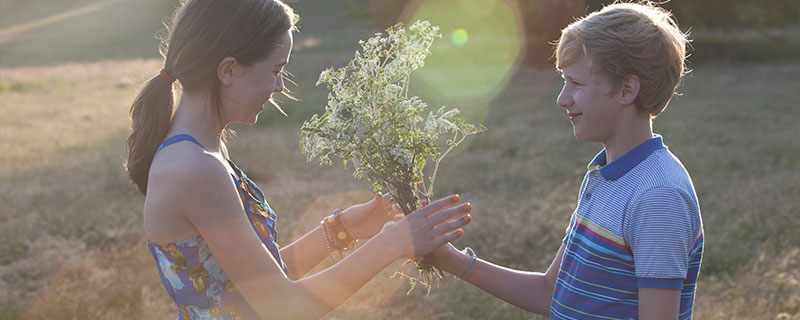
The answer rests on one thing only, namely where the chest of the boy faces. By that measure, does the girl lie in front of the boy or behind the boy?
in front

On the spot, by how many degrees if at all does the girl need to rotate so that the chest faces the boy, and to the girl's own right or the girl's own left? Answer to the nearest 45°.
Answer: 0° — they already face them

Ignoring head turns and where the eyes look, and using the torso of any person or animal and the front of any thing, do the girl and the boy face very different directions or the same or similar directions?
very different directions

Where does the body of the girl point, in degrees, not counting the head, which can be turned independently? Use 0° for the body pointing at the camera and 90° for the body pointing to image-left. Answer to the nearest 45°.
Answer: approximately 270°

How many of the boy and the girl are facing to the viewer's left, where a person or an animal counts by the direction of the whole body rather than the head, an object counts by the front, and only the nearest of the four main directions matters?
1

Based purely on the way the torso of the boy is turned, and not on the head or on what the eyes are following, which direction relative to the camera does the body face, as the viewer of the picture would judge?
to the viewer's left

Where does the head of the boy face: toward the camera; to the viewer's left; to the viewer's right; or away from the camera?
to the viewer's left

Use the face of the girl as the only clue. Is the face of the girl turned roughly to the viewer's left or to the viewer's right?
to the viewer's right
